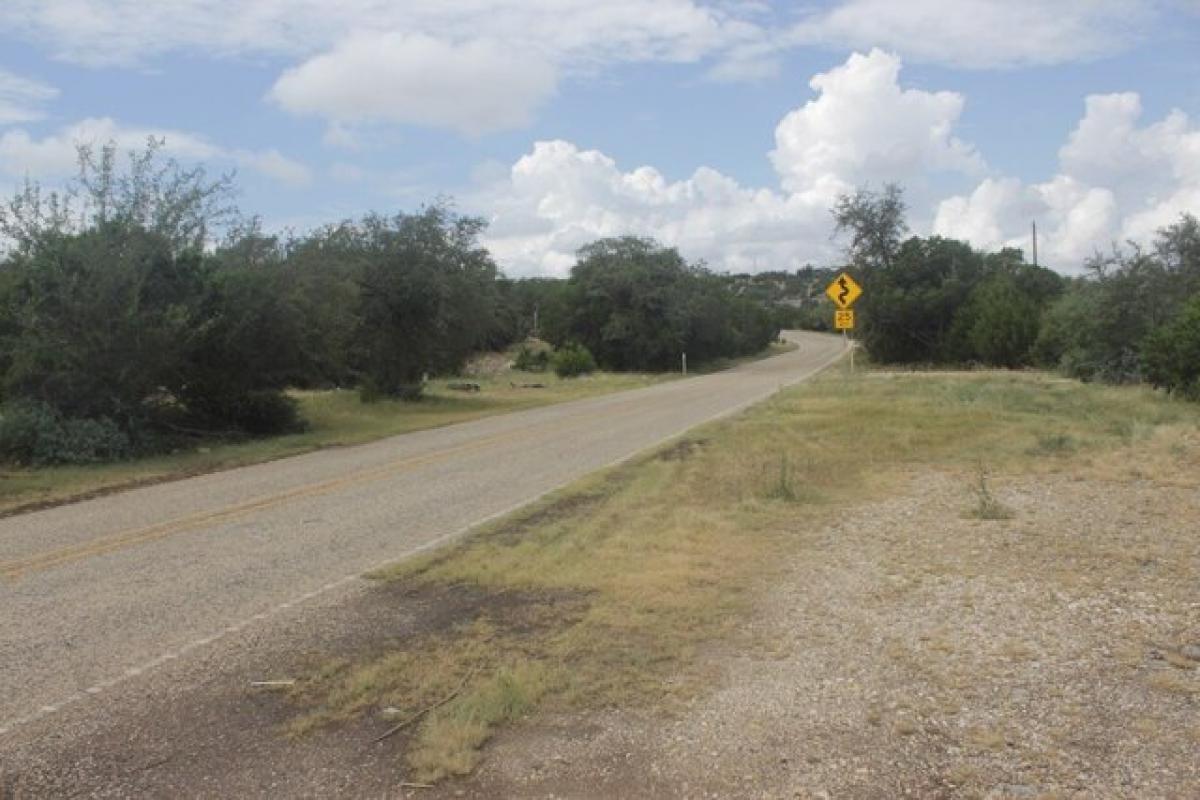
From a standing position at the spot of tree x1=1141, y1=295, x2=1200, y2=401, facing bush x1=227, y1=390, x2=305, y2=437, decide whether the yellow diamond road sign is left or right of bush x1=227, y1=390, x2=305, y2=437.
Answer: right

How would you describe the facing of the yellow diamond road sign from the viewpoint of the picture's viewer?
facing the viewer

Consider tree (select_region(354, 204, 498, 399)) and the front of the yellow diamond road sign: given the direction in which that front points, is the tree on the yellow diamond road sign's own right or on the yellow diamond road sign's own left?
on the yellow diamond road sign's own right

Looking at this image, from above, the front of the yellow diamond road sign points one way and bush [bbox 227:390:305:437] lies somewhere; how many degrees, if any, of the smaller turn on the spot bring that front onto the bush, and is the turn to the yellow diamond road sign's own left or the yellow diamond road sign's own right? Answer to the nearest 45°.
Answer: approximately 45° to the yellow diamond road sign's own right

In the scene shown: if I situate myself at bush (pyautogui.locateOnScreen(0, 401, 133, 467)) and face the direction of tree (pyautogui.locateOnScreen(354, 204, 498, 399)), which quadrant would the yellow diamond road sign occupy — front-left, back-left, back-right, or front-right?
front-right

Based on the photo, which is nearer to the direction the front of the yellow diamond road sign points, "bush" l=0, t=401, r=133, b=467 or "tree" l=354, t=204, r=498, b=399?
the bush

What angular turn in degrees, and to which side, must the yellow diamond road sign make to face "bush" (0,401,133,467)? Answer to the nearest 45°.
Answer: approximately 45° to its right

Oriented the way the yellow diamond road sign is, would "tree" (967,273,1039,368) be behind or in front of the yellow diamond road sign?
behind
